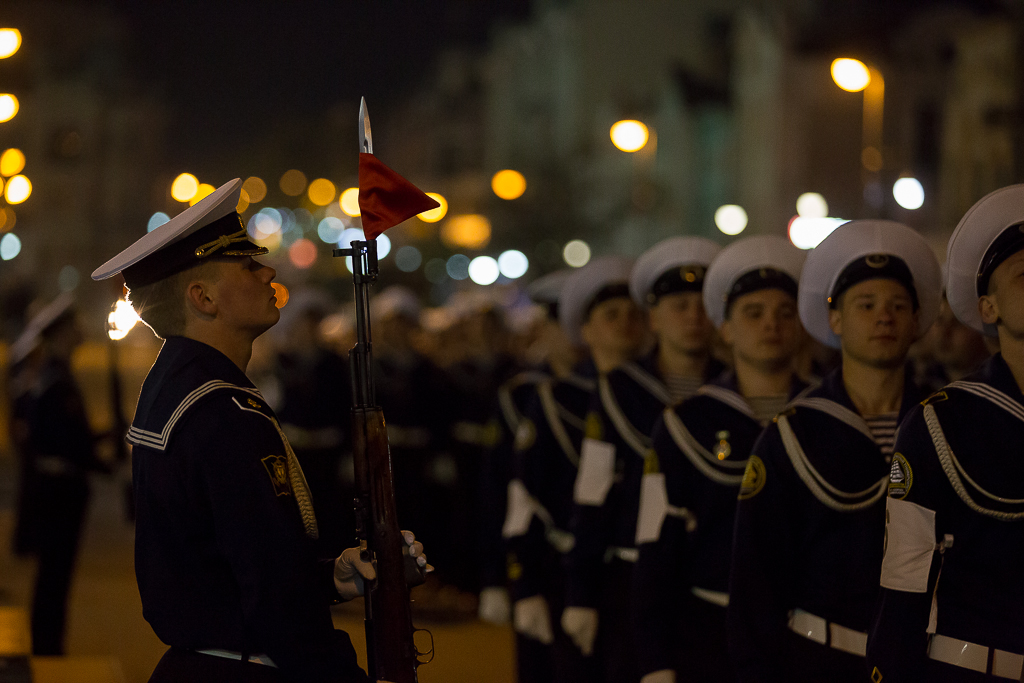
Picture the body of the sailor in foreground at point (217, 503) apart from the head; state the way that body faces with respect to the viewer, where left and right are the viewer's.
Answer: facing to the right of the viewer

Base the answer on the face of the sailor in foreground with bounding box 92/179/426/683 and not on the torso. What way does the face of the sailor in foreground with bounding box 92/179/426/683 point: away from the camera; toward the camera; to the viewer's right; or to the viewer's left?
to the viewer's right

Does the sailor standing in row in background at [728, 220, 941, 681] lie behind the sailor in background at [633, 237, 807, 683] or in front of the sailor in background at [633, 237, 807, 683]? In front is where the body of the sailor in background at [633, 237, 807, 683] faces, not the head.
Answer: in front

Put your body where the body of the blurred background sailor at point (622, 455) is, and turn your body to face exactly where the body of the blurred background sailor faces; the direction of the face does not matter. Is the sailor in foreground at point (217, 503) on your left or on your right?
on your right

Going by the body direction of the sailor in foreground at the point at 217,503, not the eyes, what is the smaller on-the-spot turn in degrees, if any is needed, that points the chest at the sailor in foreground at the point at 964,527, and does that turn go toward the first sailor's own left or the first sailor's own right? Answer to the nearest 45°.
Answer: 0° — they already face them

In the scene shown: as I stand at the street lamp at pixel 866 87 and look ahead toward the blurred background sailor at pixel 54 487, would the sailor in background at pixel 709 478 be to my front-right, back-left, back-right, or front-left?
front-left
